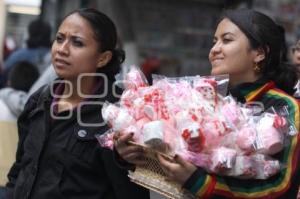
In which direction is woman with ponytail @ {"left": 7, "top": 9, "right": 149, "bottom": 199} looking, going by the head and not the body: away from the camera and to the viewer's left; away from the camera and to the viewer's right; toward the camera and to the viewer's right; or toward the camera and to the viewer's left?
toward the camera and to the viewer's left

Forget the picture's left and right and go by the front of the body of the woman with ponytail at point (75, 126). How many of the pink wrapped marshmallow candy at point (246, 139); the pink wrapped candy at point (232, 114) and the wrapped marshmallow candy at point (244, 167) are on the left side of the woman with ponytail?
3

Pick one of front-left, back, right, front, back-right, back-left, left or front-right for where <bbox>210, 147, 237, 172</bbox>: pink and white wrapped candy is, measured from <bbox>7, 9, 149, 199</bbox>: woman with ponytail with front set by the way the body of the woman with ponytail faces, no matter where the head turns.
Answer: left

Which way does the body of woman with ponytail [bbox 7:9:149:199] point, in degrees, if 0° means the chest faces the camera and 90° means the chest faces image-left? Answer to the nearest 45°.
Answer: approximately 45°

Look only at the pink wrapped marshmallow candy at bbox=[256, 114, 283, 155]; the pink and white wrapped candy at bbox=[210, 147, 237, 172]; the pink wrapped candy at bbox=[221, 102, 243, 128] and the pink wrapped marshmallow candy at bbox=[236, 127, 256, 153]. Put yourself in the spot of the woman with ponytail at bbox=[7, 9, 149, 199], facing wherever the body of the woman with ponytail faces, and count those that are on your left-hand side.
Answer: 4

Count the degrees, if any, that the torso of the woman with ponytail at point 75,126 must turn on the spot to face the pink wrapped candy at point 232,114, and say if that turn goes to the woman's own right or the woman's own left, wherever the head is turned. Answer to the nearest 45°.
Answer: approximately 90° to the woman's own left

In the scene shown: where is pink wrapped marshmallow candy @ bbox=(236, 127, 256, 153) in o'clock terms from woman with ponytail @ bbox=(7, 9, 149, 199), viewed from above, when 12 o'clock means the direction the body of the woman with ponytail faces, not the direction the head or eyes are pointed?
The pink wrapped marshmallow candy is roughly at 9 o'clock from the woman with ponytail.

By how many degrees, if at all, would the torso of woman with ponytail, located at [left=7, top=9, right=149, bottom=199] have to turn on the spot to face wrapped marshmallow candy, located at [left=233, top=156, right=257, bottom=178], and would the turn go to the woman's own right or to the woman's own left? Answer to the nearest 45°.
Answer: approximately 90° to the woman's own left

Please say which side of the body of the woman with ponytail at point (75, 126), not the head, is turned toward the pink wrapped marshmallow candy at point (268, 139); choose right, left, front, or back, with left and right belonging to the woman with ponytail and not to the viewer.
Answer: left
